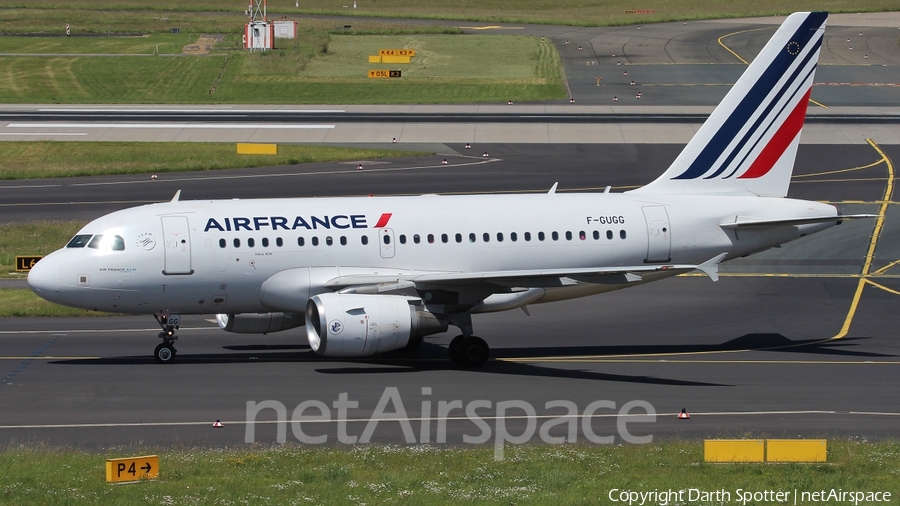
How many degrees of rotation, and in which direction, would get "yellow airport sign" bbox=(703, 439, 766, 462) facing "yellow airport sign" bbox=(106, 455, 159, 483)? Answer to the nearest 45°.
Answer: approximately 135° to its left

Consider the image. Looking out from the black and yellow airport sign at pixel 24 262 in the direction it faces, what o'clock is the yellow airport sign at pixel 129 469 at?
the yellow airport sign at pixel 129 469 is roughly at 12 o'clock from the black and yellow airport sign at pixel 24 262.

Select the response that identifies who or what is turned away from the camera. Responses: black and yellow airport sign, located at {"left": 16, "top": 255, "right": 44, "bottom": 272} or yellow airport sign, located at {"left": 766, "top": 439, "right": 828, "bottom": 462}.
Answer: yellow airport sign, located at {"left": 766, "top": 439, "right": 828, "bottom": 462}

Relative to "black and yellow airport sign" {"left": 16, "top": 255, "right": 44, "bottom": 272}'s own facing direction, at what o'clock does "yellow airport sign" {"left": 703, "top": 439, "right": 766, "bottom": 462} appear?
"yellow airport sign" {"left": 703, "top": 439, "right": 766, "bottom": 462} is roughly at 11 o'clock from "black and yellow airport sign" {"left": 16, "top": 255, "right": 44, "bottom": 272}.

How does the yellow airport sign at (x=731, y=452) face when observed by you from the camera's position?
facing away from the viewer

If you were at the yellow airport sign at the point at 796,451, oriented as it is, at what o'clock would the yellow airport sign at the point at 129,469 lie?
the yellow airport sign at the point at 129,469 is roughly at 8 o'clock from the yellow airport sign at the point at 796,451.

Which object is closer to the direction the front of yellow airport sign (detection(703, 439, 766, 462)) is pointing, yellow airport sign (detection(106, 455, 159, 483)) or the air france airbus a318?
the air france airbus a318

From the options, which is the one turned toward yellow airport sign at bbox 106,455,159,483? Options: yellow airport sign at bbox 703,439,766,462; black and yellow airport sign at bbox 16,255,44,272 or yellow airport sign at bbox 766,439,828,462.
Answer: black and yellow airport sign at bbox 16,255,44,272
